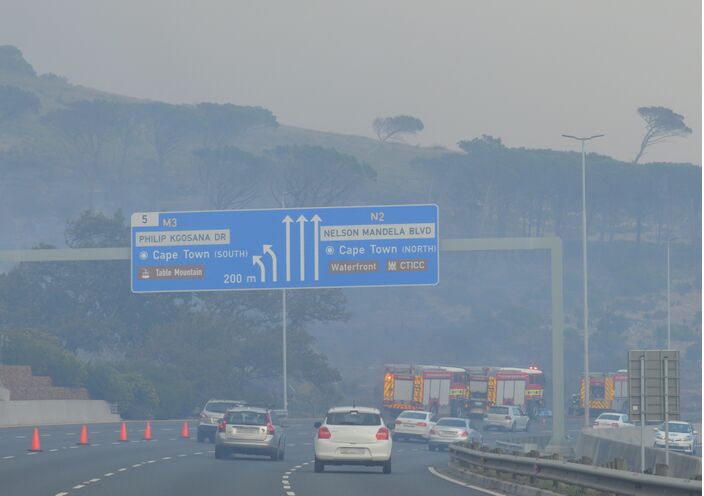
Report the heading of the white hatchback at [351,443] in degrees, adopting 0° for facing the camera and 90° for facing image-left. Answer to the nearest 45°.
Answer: approximately 180°

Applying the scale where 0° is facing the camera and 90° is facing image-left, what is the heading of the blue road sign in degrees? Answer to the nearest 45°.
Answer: approximately 0°

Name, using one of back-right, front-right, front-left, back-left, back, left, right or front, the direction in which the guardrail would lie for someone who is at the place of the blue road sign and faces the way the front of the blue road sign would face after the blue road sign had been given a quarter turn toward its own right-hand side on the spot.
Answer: left

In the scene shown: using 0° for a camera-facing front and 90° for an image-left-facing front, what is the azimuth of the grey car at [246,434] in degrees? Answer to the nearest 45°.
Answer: approximately 180°

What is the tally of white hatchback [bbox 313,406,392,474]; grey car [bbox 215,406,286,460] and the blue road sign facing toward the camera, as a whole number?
1

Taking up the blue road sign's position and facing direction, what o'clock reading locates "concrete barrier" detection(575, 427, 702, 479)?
The concrete barrier is roughly at 11 o'clock from the blue road sign.

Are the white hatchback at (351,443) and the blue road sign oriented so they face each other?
yes

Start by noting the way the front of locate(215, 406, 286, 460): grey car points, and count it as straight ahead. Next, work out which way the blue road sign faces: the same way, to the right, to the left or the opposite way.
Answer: the opposite way

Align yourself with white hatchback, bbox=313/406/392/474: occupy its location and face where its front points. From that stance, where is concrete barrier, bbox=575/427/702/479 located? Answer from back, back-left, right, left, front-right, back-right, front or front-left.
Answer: right

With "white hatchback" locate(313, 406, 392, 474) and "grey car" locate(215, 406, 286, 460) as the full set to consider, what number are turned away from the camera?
2

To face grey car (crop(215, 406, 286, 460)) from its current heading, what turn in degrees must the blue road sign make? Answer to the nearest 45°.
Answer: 0° — it already faces it

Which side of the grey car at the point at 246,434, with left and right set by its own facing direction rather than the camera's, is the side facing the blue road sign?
front
